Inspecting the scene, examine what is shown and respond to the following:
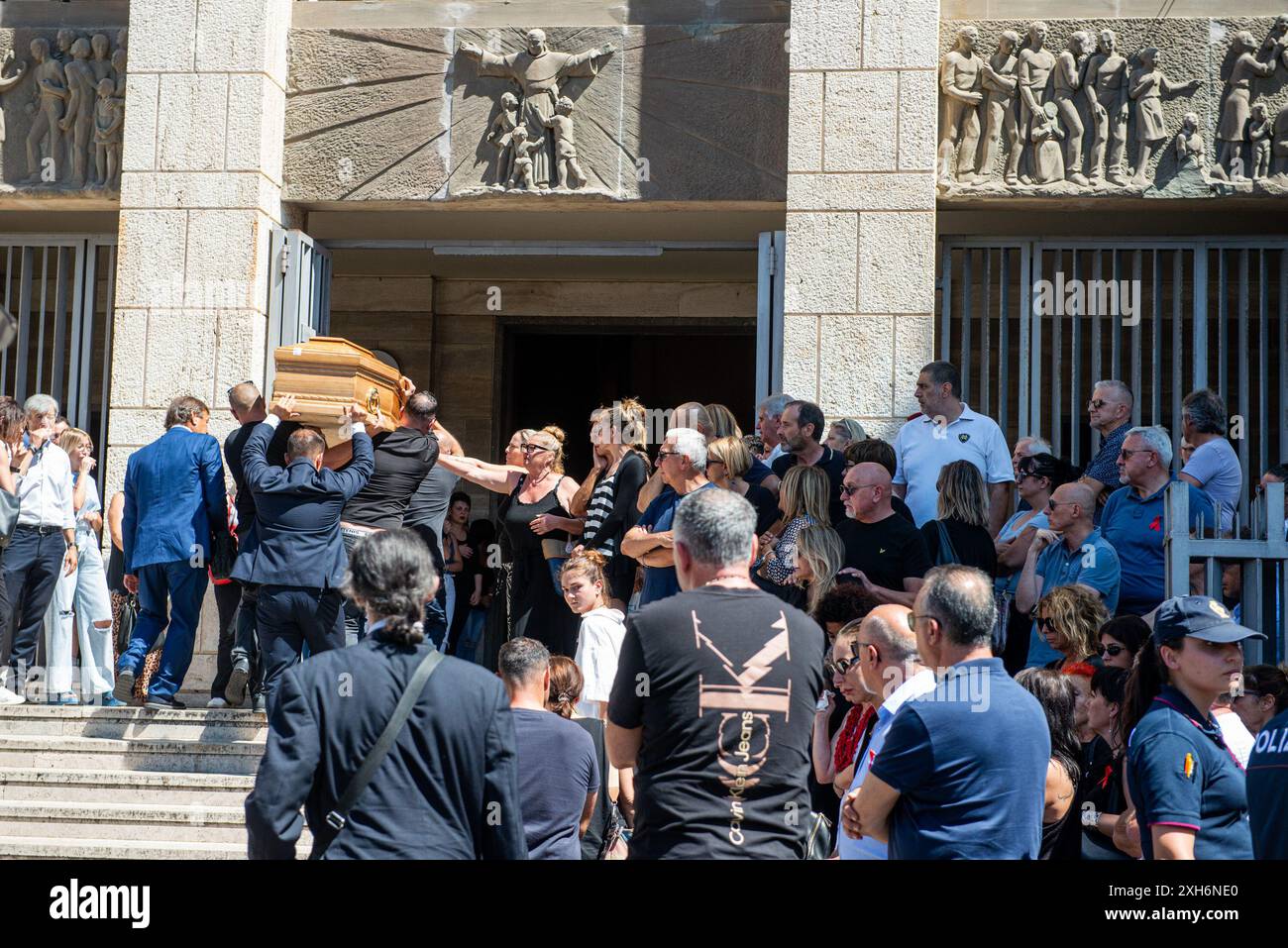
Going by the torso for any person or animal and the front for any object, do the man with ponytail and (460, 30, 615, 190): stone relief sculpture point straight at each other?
yes

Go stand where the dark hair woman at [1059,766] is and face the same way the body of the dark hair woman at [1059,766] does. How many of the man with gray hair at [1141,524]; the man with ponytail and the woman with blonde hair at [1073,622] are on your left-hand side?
1

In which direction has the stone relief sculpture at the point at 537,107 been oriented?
toward the camera

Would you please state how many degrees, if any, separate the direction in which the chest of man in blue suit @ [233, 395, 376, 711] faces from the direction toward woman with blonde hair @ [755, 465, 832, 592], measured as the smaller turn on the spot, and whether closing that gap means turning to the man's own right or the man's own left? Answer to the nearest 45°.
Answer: approximately 135° to the man's own right

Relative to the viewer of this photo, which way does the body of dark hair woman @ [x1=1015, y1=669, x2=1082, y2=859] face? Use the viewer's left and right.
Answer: facing away from the viewer and to the left of the viewer

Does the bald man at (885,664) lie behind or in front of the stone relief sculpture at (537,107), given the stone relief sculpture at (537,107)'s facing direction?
in front

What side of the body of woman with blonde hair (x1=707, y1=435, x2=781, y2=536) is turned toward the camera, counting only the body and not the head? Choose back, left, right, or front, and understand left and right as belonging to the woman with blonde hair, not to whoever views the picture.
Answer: left

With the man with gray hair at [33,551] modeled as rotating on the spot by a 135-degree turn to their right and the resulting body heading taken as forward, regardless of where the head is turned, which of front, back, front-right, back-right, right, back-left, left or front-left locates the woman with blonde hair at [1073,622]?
back

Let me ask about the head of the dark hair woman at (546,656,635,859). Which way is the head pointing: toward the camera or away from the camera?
away from the camera

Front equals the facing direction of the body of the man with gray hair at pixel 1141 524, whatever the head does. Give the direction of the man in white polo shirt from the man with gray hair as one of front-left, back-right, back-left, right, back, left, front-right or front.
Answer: right

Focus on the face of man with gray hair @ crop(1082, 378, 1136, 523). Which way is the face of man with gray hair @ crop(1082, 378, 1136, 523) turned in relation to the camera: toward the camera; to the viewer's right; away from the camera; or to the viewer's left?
to the viewer's left

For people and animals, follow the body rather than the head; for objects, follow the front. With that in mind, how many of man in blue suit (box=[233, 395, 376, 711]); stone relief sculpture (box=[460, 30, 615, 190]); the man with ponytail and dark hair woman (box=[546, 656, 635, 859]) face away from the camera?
3

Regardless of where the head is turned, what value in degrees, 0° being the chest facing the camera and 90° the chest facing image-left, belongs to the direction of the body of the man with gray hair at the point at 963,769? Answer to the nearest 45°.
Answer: approximately 135°

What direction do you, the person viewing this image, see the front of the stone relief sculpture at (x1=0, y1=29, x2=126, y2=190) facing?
facing the viewer
